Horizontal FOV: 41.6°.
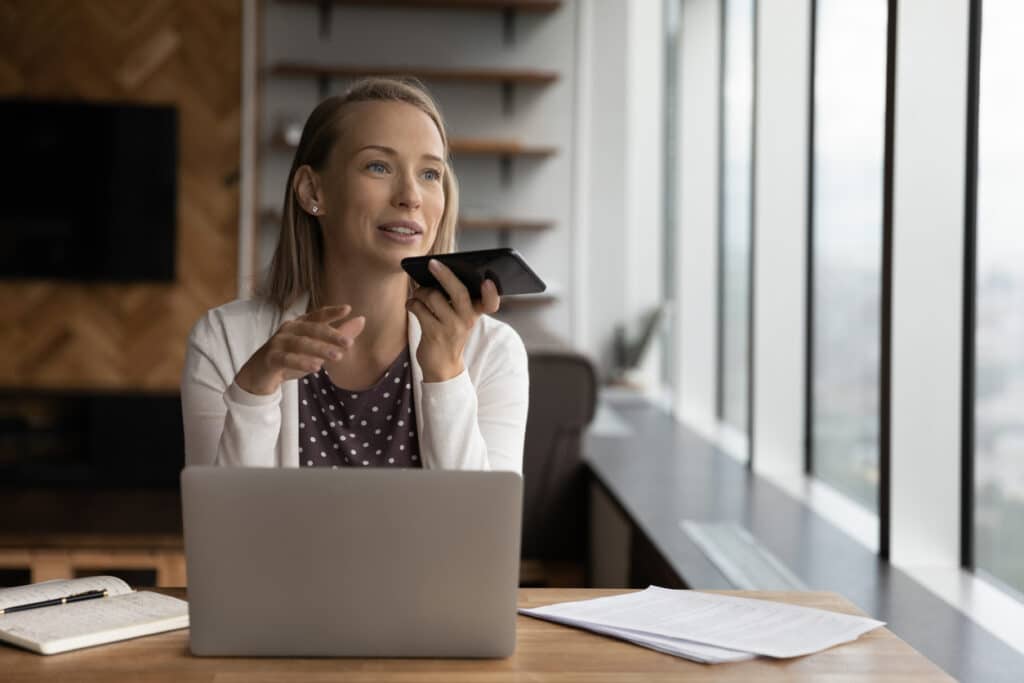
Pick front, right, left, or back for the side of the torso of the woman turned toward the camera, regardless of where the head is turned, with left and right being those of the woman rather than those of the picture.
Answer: front

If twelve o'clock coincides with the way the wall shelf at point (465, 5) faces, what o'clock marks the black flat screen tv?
The black flat screen tv is roughly at 3 o'clock from the wall shelf.

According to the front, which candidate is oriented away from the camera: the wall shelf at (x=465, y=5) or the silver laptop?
the silver laptop

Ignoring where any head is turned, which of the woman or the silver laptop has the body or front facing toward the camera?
the woman

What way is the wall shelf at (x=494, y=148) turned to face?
toward the camera

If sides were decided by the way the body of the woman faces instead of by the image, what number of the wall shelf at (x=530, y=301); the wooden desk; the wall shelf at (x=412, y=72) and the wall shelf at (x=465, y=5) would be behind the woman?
3

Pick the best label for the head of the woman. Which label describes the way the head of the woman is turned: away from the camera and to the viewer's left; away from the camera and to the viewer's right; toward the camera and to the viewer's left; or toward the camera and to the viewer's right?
toward the camera and to the viewer's right

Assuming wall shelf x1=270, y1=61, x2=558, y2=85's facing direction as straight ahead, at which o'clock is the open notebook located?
The open notebook is roughly at 12 o'clock from the wall shelf.

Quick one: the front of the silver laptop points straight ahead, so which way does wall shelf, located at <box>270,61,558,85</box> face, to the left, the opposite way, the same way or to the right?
the opposite way

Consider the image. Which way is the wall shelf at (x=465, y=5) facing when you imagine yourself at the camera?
facing the viewer

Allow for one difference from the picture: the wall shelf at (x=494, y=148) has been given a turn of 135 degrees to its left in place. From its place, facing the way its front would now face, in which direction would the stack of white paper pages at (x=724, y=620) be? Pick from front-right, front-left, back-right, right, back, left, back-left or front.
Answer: back-right

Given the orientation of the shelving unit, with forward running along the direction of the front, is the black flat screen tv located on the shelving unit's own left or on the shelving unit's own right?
on the shelving unit's own right

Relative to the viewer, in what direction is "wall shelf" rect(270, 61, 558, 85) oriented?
toward the camera

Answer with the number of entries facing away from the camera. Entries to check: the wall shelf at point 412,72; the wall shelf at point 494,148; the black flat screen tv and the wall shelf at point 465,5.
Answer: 0
